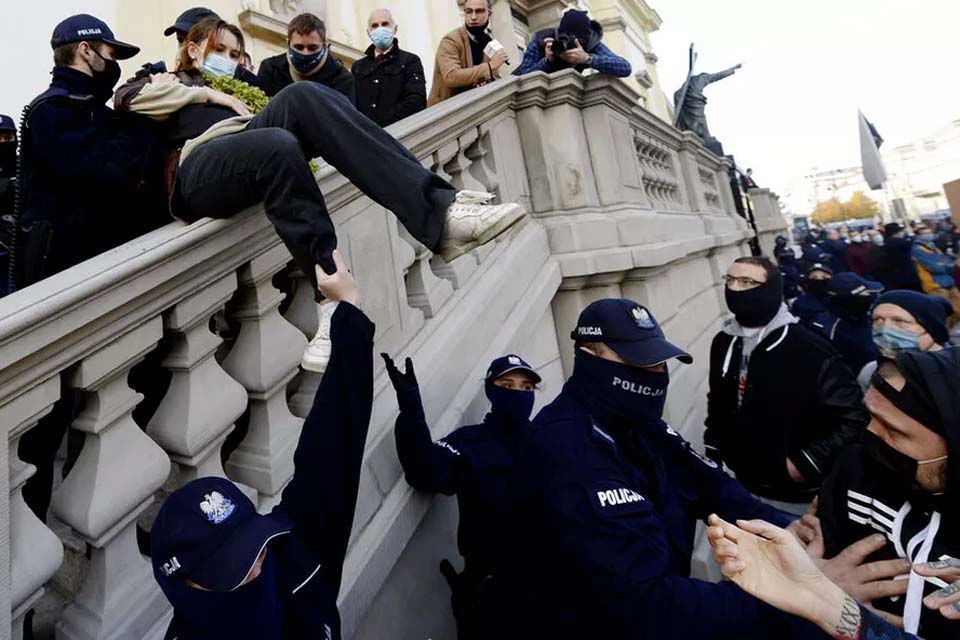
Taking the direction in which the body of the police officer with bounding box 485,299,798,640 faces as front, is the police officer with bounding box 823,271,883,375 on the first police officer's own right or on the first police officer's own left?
on the first police officer's own left

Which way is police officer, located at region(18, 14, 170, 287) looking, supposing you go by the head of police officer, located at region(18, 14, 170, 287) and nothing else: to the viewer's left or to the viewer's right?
to the viewer's right

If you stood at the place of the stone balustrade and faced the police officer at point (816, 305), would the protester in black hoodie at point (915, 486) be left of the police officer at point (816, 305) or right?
right
